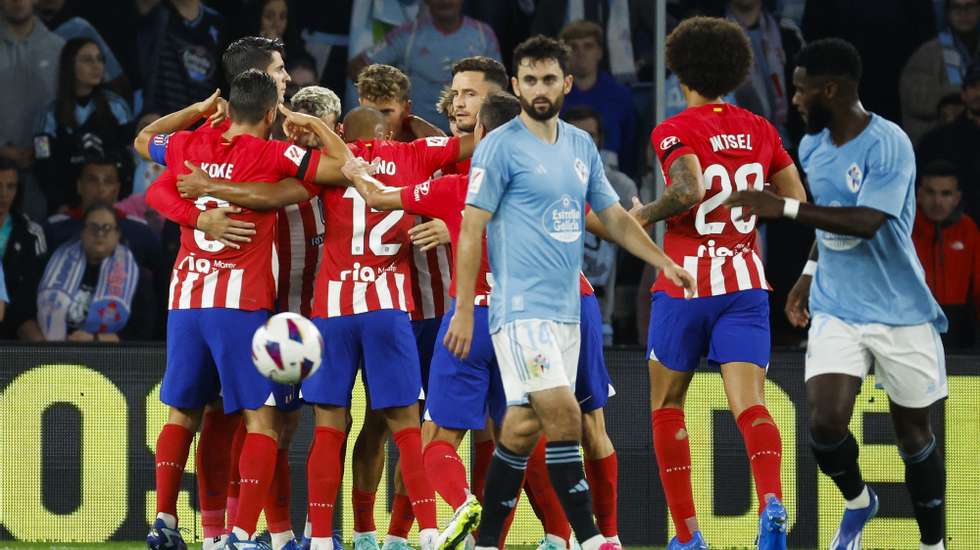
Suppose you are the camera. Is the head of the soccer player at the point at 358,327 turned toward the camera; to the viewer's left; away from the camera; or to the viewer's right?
away from the camera

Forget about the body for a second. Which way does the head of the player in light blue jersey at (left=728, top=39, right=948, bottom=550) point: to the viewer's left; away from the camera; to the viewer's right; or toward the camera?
to the viewer's left

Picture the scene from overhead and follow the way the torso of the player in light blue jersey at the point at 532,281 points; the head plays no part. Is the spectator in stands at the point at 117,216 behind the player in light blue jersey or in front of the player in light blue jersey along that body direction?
behind

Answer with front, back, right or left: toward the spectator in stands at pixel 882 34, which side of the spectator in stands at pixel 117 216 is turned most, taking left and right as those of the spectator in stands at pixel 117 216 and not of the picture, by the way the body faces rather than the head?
left

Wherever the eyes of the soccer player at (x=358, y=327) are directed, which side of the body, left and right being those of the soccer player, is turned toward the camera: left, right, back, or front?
back

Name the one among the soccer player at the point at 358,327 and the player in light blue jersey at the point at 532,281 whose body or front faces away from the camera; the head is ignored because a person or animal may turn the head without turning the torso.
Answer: the soccer player

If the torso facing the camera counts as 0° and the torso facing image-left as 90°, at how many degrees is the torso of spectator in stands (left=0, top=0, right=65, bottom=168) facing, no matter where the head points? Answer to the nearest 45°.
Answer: approximately 0°

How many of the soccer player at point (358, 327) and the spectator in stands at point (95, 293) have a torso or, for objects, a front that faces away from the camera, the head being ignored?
1

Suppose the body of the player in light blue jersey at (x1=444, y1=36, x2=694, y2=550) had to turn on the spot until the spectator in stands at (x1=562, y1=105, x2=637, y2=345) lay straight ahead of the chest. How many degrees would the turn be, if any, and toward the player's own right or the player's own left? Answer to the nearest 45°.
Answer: approximately 135° to the player's own left
